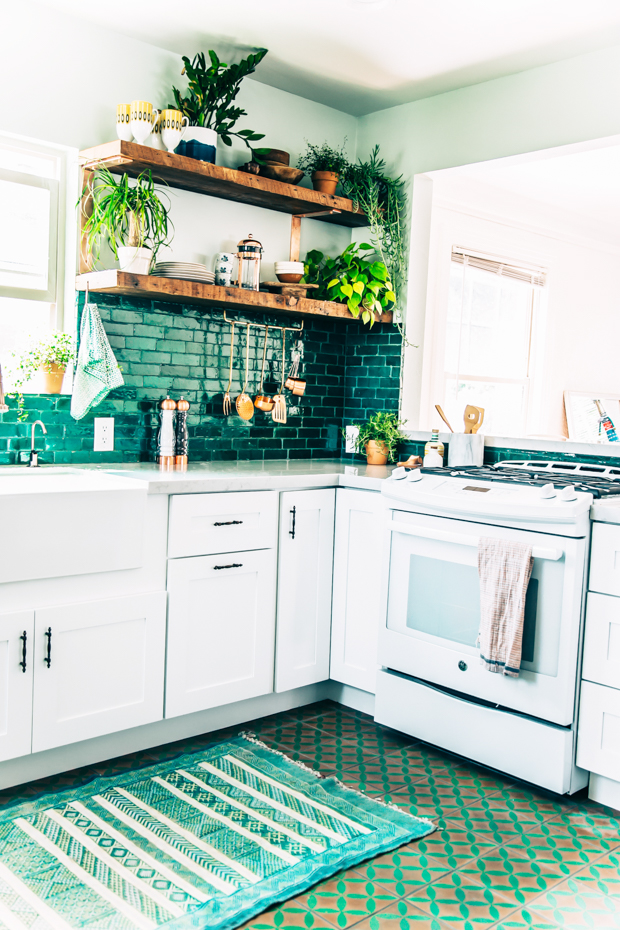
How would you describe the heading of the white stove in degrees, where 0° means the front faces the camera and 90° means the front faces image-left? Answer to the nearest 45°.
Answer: approximately 45°

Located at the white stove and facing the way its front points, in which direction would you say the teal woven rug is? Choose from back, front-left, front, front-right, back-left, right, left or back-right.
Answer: front

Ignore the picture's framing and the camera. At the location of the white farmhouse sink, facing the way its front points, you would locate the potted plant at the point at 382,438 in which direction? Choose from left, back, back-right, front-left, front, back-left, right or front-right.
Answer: left

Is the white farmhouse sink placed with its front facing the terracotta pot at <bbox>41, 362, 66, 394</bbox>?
no

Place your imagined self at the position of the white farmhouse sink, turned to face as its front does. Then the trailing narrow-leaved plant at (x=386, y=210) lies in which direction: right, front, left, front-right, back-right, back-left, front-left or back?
left

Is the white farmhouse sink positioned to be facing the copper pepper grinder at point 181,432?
no

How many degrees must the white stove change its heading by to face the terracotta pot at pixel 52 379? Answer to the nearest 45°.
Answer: approximately 45° to its right

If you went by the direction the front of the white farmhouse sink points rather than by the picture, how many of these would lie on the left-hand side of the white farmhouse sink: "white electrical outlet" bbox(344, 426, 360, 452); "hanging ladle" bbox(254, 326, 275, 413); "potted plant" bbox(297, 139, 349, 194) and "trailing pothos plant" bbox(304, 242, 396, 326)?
4

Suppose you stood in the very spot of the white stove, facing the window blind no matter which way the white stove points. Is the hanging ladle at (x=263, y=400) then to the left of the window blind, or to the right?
left

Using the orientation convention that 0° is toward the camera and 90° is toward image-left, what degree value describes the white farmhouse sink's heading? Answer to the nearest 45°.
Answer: approximately 315°

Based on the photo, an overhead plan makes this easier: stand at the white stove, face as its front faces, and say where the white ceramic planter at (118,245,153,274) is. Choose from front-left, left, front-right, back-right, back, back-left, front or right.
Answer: front-right

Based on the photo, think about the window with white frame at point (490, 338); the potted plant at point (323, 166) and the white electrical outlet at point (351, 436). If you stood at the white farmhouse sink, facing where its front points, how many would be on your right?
0

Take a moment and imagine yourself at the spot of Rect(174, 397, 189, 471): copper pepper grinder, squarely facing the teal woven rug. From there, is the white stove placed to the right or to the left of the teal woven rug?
left

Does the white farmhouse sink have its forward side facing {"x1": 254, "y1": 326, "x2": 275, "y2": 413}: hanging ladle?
no

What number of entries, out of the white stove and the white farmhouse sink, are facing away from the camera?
0

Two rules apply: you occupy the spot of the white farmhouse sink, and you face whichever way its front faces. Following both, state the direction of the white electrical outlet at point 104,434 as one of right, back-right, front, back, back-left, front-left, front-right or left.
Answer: back-left

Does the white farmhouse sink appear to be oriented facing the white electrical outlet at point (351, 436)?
no

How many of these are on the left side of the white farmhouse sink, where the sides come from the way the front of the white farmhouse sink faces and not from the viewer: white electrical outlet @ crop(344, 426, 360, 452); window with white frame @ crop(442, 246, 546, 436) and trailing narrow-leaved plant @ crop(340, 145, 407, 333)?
3
